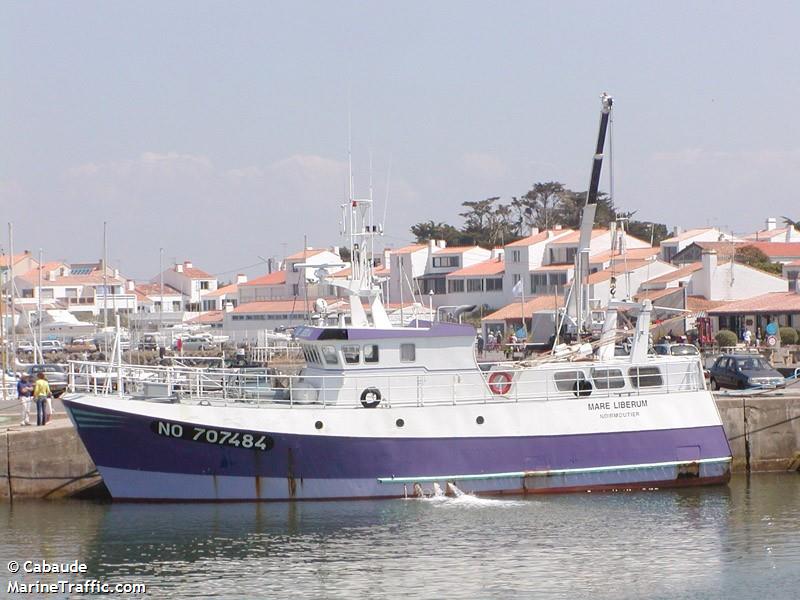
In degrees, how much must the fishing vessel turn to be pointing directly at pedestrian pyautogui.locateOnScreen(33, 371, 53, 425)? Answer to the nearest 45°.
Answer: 0° — it already faces them

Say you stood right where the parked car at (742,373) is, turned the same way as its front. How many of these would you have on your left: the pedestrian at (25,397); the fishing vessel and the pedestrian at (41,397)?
0

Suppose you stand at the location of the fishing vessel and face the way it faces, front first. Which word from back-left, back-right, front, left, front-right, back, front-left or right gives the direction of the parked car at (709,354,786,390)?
back-right

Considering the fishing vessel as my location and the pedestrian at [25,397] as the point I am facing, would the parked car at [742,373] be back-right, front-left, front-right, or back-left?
back-right

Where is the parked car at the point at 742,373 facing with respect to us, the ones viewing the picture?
facing the viewer and to the right of the viewer

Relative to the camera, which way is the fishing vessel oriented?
to the viewer's left

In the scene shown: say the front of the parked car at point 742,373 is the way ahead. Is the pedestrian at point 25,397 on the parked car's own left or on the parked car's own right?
on the parked car's own right

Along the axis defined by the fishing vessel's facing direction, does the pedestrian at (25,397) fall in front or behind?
in front

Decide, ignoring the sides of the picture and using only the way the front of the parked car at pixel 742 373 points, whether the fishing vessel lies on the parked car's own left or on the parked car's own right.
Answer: on the parked car's own right

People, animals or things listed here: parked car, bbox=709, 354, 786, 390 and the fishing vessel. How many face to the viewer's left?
1

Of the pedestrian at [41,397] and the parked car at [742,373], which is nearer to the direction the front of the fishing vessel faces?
the pedestrian

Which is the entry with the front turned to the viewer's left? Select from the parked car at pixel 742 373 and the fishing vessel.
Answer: the fishing vessel

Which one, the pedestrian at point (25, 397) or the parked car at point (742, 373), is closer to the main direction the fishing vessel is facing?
the pedestrian

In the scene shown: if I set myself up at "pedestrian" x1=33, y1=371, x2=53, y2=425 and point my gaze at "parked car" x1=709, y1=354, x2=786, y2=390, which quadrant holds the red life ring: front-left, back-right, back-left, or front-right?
front-right
